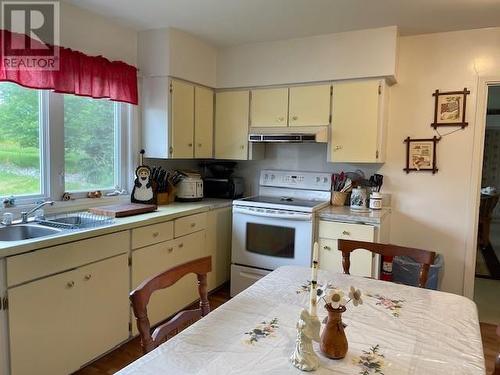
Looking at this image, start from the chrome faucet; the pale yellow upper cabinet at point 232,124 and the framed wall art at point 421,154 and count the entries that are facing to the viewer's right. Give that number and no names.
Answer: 1

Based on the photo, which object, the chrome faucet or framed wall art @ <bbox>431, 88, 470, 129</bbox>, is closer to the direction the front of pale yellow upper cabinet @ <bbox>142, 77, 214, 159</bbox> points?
the framed wall art

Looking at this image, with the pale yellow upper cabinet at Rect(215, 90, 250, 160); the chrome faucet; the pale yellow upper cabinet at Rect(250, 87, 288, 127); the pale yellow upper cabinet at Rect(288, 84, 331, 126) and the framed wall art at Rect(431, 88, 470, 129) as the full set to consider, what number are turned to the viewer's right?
1

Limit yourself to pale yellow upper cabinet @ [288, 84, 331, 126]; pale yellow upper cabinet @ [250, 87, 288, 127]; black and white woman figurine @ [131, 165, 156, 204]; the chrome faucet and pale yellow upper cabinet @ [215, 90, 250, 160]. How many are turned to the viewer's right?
1

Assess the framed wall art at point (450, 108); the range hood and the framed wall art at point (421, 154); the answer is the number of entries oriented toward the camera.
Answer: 3

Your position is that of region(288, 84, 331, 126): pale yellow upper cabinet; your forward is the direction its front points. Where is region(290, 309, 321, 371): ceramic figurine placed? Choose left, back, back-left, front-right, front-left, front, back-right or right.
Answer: front

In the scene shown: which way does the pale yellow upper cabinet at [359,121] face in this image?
toward the camera

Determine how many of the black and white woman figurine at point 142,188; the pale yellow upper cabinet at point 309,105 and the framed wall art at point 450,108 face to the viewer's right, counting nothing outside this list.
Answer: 0

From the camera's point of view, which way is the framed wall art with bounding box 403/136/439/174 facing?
toward the camera

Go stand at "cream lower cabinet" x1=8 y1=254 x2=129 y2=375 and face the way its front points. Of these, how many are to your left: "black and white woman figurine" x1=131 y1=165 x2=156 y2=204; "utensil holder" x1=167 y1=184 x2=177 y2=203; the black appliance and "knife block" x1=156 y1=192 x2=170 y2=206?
4

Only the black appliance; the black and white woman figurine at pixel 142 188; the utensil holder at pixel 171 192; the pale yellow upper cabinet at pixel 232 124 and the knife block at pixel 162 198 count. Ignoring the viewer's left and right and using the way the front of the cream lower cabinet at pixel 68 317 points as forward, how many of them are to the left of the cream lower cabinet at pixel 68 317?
5

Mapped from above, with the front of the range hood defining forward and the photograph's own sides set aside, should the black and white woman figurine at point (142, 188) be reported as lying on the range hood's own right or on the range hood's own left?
on the range hood's own right
